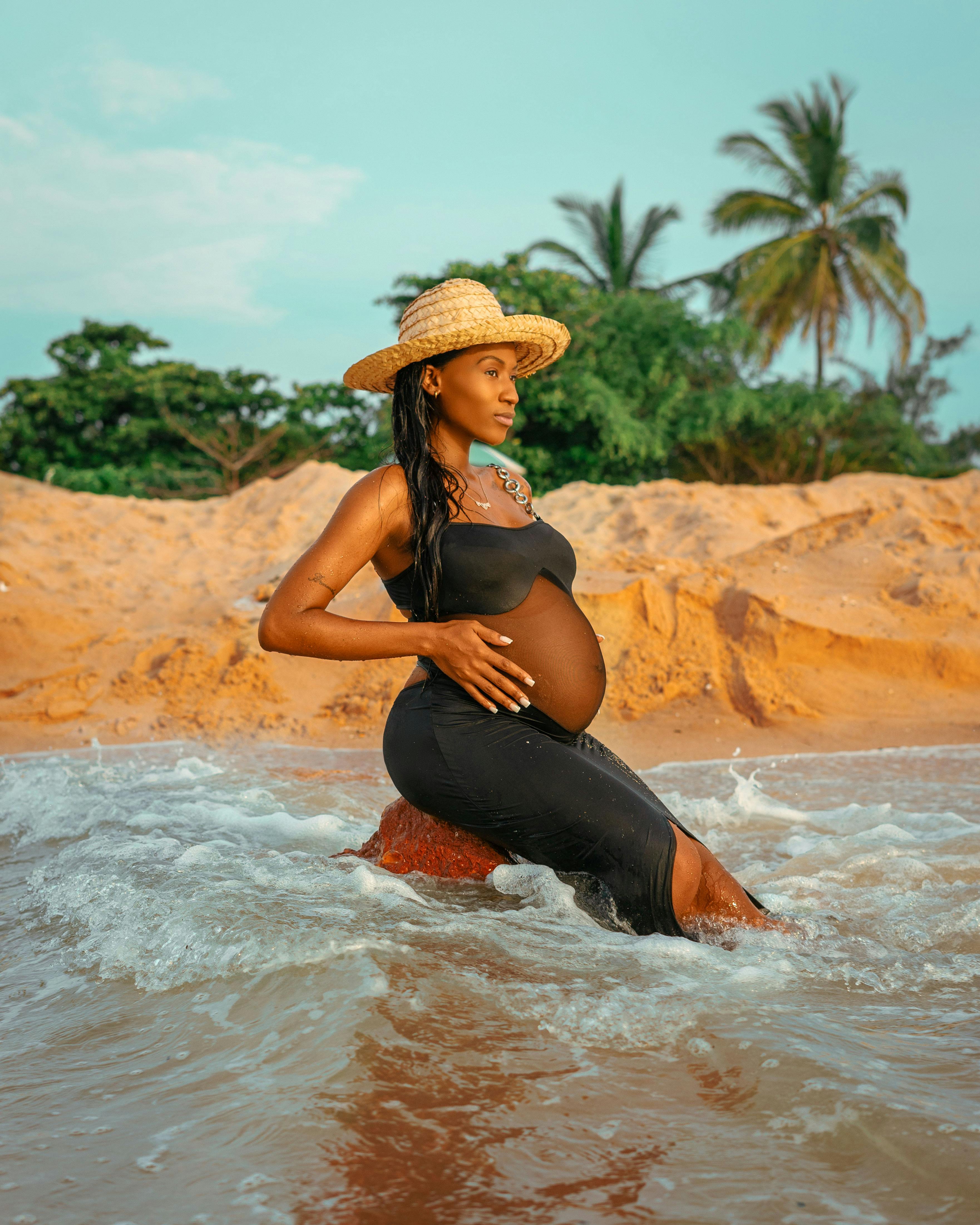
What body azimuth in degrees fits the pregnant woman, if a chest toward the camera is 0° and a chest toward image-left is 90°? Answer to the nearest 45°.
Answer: approximately 315°

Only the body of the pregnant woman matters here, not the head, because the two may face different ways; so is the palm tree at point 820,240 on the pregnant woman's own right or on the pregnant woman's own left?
on the pregnant woman's own left
